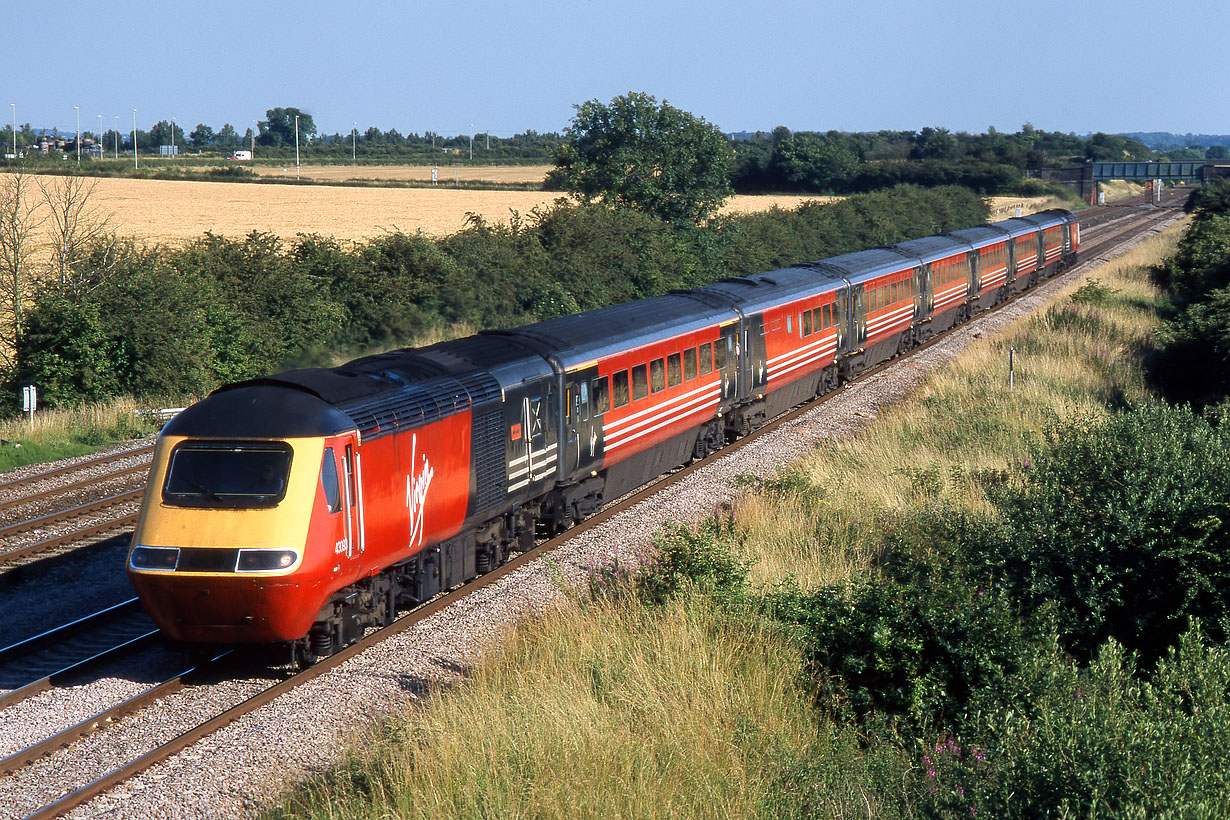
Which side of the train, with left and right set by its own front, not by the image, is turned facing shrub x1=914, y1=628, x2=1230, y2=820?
left

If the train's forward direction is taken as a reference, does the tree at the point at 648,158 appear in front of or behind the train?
behind

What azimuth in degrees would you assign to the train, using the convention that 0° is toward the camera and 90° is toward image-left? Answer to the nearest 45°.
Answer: approximately 45°

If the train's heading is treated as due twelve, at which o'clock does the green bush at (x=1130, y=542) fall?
The green bush is roughly at 8 o'clock from the train.
